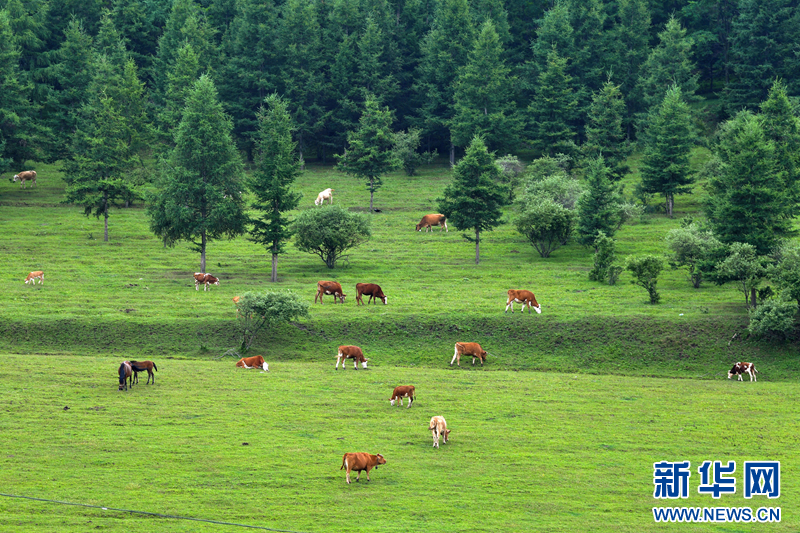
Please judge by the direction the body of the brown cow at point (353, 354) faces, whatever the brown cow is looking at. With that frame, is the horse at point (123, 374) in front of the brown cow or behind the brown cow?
behind

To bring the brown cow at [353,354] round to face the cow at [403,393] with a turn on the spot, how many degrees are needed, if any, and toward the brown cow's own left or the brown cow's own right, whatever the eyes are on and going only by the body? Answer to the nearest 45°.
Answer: approximately 90° to the brown cow's own right

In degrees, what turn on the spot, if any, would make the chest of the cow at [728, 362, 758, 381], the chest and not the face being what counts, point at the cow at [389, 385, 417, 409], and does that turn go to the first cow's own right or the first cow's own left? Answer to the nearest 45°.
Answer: approximately 45° to the first cow's own left

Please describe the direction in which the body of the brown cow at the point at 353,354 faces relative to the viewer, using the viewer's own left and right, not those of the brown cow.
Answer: facing to the right of the viewer

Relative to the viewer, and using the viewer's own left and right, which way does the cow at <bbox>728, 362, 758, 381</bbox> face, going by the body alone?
facing to the left of the viewer

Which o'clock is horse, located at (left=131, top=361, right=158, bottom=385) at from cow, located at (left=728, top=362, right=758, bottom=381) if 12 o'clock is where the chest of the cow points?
The horse is roughly at 11 o'clock from the cow.

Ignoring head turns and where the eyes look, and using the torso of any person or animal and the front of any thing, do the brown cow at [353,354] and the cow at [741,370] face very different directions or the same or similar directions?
very different directions

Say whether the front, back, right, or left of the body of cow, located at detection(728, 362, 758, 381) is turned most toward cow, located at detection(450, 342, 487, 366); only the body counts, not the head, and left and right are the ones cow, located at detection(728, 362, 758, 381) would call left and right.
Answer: front

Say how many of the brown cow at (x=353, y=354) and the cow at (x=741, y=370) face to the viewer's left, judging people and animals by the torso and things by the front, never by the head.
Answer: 1

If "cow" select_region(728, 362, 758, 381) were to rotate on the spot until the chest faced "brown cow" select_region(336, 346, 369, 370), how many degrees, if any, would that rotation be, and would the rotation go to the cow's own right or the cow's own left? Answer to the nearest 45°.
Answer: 0° — it already faces it

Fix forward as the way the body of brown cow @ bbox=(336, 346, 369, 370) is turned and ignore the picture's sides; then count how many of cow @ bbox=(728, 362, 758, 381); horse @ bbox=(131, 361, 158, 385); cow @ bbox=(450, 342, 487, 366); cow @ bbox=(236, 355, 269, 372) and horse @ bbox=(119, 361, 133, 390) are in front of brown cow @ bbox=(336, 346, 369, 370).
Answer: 2

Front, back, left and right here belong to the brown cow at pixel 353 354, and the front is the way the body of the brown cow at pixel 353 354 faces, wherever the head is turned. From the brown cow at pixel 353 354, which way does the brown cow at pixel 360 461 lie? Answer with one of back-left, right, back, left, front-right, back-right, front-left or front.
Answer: right
